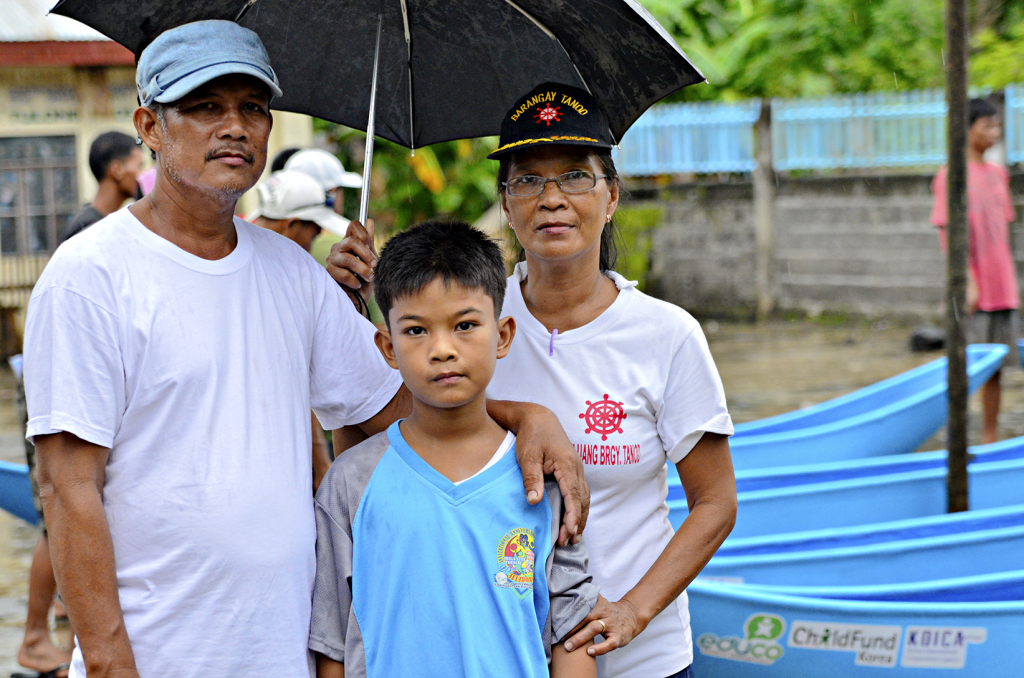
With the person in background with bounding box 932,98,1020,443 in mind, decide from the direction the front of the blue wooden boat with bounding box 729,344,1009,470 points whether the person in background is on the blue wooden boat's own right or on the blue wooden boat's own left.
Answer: on the blue wooden boat's own left

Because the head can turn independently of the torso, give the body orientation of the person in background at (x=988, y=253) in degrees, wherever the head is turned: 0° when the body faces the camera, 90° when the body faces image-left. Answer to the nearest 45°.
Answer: approximately 315°
